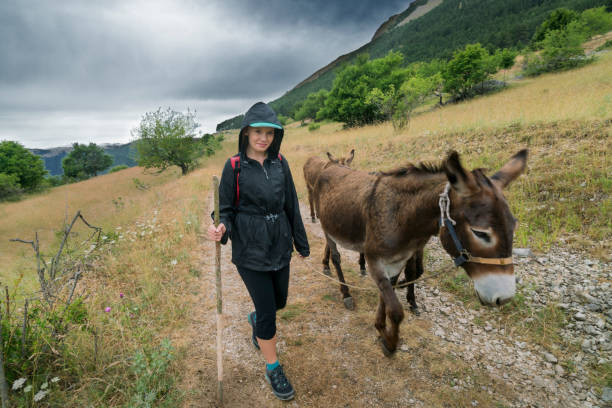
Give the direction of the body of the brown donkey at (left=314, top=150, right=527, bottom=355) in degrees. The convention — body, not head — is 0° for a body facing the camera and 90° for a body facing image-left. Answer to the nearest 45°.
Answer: approximately 315°

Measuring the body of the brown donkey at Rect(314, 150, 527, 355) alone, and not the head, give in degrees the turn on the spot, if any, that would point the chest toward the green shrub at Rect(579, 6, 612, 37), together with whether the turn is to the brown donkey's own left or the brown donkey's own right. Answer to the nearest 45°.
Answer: approximately 90° to the brown donkey's own left

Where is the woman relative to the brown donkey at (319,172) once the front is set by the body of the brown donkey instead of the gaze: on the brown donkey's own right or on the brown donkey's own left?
on the brown donkey's own right

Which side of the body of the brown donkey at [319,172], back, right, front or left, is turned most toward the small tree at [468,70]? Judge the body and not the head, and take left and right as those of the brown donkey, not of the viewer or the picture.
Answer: left

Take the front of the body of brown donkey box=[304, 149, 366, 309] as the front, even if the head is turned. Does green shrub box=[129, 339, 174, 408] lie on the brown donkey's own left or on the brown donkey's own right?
on the brown donkey's own right

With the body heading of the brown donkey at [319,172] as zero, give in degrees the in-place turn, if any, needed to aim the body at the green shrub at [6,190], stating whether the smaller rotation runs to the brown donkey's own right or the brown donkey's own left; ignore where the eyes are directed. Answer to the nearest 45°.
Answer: approximately 180°
